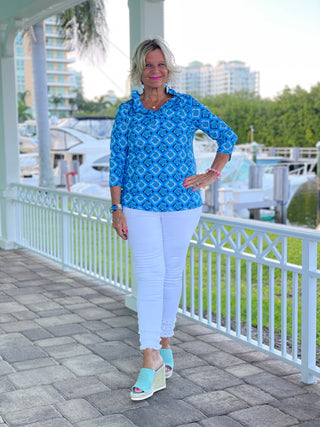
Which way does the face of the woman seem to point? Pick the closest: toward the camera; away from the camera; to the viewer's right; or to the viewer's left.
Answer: toward the camera

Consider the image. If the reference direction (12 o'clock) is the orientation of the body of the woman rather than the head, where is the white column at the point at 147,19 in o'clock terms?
The white column is roughly at 6 o'clock from the woman.

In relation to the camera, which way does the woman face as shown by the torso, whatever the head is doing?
toward the camera

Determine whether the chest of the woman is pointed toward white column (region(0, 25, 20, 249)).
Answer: no

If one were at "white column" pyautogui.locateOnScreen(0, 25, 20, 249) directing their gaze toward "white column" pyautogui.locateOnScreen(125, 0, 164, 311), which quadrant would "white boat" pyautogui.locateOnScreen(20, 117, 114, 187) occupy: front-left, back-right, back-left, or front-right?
back-left

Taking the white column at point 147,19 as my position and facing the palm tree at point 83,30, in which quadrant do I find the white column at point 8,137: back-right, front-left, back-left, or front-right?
front-left

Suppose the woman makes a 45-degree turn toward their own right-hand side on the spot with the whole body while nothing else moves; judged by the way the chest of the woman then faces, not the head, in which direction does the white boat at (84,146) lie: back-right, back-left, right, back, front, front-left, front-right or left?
back-right

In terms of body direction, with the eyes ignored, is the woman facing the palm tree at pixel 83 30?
no
